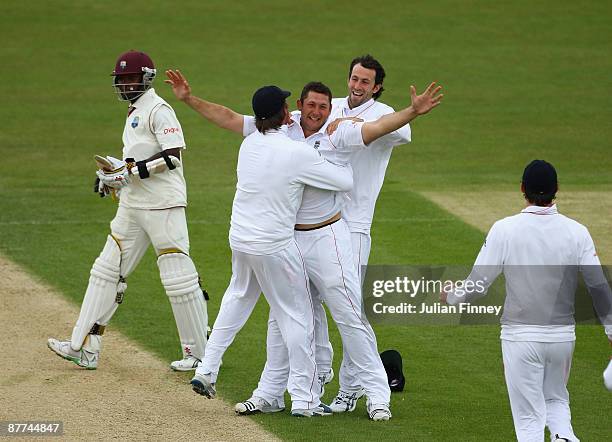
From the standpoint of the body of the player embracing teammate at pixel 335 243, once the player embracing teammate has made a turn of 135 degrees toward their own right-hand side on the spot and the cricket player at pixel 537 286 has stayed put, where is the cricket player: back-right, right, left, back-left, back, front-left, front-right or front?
back-right

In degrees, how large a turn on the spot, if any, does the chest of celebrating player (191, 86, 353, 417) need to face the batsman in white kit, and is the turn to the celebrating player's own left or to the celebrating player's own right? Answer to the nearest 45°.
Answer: approximately 90° to the celebrating player's own left

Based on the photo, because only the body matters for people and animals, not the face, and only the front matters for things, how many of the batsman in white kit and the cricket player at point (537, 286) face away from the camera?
1

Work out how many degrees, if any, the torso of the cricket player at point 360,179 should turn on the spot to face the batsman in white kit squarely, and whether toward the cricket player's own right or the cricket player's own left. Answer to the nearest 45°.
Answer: approximately 45° to the cricket player's own right

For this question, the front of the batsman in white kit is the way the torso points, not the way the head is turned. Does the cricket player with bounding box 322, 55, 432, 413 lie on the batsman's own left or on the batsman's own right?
on the batsman's own left

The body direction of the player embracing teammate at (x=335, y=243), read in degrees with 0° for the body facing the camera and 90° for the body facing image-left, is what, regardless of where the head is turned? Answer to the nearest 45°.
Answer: approximately 45°

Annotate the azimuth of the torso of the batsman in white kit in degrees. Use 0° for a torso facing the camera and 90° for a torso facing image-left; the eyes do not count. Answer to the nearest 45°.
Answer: approximately 45°

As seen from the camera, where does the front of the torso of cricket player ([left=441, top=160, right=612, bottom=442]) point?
away from the camera

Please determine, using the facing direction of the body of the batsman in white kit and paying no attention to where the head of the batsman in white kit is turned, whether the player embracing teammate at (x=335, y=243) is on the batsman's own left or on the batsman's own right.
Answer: on the batsman's own left

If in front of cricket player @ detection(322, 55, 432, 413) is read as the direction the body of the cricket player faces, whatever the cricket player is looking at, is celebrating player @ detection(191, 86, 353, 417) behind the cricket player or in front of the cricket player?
in front

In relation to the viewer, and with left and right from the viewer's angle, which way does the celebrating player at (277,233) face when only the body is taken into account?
facing away from the viewer and to the right of the viewer

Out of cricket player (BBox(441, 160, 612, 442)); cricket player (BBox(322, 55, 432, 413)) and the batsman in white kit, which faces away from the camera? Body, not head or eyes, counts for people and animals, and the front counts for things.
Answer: cricket player (BBox(441, 160, 612, 442))

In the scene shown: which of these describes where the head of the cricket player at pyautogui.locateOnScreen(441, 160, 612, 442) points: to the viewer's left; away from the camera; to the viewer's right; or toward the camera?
away from the camera

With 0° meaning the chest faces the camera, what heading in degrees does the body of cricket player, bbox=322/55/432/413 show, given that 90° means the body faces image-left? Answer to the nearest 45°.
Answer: approximately 45°
